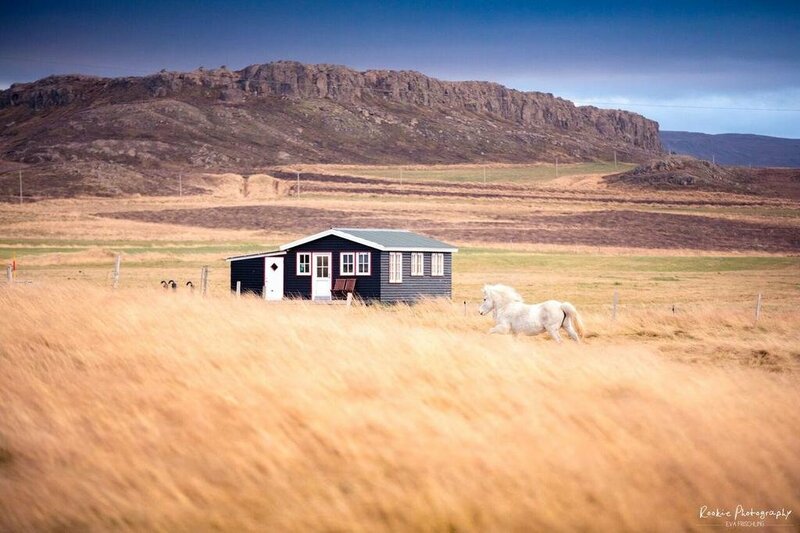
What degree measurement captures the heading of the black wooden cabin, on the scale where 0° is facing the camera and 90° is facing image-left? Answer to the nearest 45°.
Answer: approximately 45°

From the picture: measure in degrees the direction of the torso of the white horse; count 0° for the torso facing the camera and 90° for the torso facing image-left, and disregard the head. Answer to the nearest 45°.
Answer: approximately 90°

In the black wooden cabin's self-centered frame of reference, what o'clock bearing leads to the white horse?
The white horse is roughly at 10 o'clock from the black wooden cabin.
